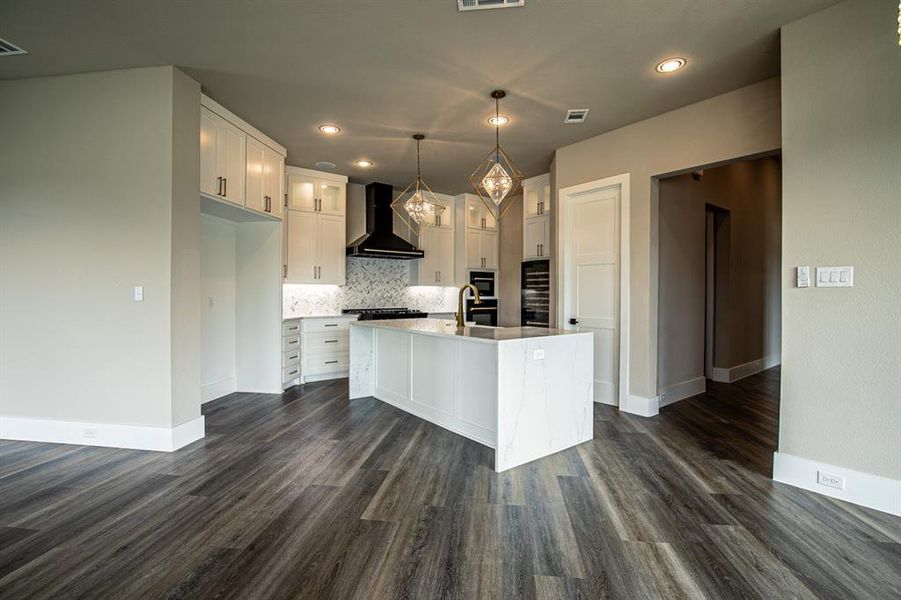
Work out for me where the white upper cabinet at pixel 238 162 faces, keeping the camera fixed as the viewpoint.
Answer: facing the viewer and to the right of the viewer

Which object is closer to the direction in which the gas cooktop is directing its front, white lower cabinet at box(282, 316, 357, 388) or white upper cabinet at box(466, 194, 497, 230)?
the white lower cabinet

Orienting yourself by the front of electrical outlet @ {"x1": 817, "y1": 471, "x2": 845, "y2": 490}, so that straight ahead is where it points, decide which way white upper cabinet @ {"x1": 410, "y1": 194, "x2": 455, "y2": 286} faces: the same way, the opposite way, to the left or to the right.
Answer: to the left

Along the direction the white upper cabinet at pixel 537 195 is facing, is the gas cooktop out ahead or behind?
ahead

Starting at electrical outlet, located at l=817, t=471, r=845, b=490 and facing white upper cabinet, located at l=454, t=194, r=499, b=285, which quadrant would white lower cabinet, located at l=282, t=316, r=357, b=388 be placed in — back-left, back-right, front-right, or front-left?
front-left

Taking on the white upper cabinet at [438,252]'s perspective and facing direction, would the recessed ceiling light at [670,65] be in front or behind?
in front

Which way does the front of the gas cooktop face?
toward the camera

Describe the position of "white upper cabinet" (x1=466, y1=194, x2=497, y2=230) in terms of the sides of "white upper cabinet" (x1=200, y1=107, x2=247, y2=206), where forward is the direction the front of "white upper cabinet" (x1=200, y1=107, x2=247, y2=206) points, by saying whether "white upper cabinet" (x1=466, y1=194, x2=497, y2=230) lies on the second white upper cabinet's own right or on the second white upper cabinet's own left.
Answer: on the second white upper cabinet's own left

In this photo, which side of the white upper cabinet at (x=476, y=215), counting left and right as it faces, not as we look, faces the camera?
front

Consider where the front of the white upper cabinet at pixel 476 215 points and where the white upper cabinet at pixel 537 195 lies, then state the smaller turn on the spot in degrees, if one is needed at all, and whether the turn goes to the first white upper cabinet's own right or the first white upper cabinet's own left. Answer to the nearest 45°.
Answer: approximately 45° to the first white upper cabinet's own left

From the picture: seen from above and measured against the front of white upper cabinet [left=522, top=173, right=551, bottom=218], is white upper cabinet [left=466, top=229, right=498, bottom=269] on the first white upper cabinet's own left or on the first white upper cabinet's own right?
on the first white upper cabinet's own right

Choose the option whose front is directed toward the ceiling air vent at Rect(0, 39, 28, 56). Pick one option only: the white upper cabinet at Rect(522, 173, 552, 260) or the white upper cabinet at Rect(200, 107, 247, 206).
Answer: the white upper cabinet at Rect(522, 173, 552, 260)

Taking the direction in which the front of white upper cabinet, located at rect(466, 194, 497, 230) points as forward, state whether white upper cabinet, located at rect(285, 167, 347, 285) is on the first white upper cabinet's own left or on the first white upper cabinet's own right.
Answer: on the first white upper cabinet's own right

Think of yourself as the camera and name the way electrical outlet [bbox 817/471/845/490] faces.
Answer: facing the viewer and to the left of the viewer

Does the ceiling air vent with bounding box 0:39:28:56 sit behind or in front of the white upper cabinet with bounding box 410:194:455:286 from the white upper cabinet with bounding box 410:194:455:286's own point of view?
in front
